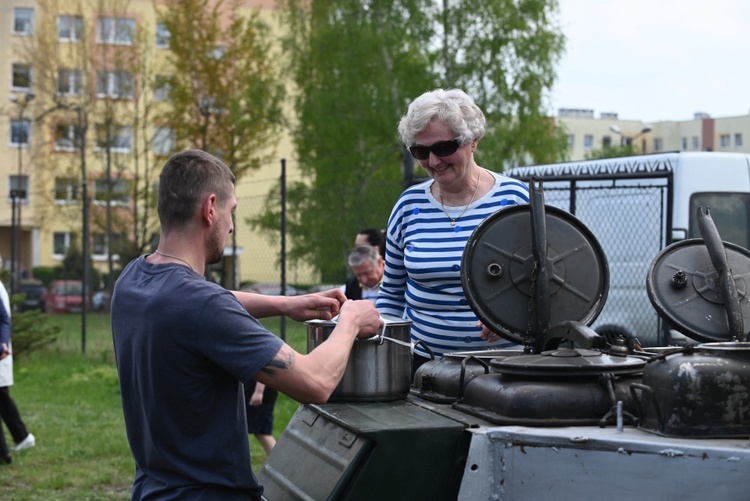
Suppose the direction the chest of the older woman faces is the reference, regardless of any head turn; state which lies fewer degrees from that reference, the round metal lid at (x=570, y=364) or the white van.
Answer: the round metal lid

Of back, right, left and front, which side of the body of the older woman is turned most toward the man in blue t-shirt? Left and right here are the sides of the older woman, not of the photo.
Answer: front

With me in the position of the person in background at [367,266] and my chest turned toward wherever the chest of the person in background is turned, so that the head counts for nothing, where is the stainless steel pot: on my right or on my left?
on my right

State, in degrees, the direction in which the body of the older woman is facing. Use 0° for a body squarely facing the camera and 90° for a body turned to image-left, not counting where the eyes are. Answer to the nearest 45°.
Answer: approximately 45°

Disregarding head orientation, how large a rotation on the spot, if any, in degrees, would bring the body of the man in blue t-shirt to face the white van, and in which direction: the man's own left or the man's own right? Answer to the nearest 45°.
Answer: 0° — they already face it

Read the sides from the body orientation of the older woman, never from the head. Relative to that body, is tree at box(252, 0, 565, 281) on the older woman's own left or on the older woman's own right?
on the older woman's own right

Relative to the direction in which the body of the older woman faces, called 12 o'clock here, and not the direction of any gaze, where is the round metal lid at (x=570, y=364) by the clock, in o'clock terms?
The round metal lid is roughly at 10 o'clock from the older woman.

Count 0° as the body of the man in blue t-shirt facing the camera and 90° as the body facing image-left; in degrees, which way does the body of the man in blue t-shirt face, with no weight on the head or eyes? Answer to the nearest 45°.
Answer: approximately 225°
